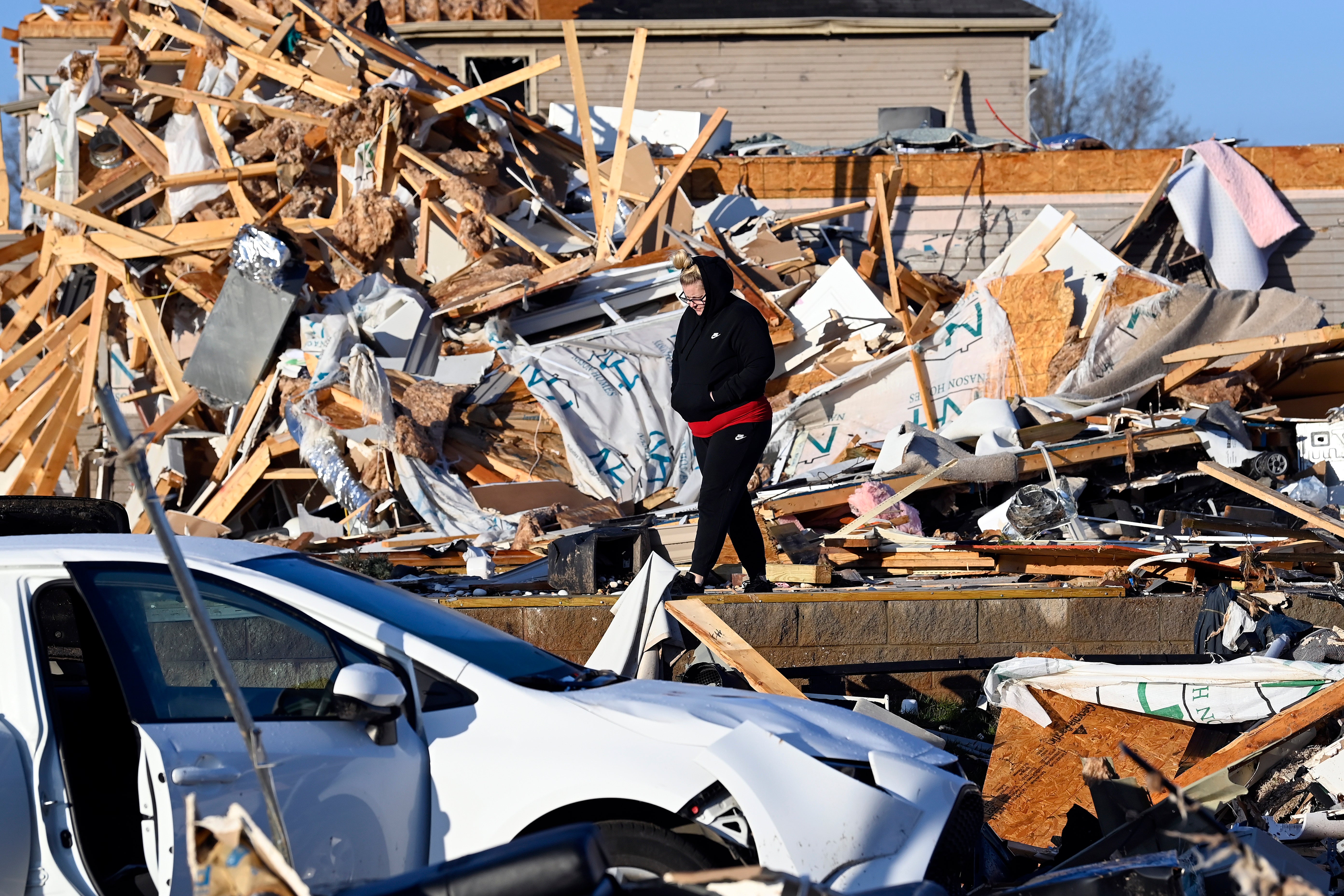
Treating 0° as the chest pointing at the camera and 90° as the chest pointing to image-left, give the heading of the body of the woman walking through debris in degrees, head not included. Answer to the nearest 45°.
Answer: approximately 45°

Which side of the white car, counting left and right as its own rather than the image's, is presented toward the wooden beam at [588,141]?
left

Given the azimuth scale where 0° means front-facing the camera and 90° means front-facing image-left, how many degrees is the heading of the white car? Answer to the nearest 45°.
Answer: approximately 270°

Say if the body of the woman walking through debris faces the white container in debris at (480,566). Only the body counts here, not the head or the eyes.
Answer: no

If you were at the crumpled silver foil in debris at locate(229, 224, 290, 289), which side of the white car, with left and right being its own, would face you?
left

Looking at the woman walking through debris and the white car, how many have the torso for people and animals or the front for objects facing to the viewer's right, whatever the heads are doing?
1

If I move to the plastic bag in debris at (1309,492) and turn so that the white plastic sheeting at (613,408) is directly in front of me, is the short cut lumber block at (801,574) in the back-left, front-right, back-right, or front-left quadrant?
front-left

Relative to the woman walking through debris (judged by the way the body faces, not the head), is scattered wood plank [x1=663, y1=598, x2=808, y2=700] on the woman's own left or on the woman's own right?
on the woman's own left

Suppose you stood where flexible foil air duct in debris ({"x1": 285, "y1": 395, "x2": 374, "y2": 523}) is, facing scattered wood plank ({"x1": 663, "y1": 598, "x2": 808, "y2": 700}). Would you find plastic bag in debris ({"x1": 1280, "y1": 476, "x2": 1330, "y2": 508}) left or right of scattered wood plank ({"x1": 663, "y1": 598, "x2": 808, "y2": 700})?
left

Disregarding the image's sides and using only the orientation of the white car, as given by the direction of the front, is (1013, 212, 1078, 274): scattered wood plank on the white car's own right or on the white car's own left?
on the white car's own left

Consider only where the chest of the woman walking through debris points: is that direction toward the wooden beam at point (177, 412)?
no

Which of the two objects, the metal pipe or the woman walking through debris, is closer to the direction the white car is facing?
the woman walking through debris

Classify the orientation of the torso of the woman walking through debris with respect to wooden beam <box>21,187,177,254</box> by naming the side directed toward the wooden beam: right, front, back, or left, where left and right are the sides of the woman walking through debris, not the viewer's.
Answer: right

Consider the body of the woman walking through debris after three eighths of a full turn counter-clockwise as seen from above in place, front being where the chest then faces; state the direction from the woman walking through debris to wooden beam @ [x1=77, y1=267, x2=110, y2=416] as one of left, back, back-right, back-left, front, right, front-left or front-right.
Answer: back-left
